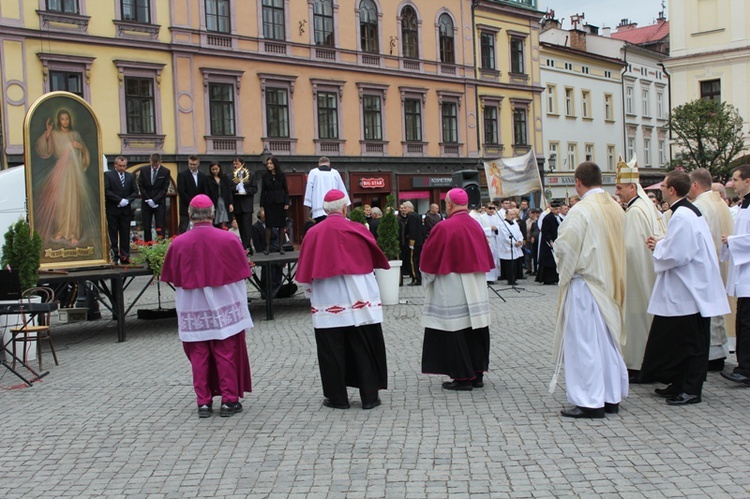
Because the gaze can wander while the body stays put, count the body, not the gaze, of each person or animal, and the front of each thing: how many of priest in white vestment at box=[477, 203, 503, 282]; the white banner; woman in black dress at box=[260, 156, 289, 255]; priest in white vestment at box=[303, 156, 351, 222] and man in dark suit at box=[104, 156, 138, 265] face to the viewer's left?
0

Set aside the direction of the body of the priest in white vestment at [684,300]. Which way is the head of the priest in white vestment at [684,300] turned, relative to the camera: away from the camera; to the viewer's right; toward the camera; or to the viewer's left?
to the viewer's left

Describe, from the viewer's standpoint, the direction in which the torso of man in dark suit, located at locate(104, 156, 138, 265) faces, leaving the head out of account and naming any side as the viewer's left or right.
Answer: facing the viewer

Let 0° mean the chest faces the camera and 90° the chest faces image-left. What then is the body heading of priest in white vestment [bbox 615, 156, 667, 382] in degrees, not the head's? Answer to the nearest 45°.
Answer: approximately 90°

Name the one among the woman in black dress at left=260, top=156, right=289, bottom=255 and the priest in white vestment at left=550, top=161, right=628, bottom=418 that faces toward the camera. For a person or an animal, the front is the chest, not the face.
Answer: the woman in black dress

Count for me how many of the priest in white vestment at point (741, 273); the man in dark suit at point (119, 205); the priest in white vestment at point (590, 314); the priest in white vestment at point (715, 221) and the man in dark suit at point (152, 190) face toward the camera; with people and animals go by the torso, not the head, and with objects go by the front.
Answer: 2

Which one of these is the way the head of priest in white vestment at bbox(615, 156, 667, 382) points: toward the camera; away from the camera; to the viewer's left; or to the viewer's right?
to the viewer's left

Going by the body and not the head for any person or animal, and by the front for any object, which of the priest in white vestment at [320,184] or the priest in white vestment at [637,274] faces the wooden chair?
the priest in white vestment at [637,274]

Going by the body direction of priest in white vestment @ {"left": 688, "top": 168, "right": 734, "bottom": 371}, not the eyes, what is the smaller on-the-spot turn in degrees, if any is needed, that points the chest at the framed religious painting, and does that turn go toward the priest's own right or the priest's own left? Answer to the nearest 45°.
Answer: approximately 45° to the priest's own left

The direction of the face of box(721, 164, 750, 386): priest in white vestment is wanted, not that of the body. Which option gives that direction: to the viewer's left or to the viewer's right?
to the viewer's left

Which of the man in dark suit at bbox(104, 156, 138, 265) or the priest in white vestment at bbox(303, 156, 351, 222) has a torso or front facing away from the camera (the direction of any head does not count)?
the priest in white vestment

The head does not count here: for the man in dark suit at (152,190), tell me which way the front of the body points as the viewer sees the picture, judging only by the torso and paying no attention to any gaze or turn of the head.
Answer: toward the camera

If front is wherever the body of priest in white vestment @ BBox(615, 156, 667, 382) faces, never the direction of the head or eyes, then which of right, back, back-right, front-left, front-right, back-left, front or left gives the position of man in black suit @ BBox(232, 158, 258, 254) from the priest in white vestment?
front-right

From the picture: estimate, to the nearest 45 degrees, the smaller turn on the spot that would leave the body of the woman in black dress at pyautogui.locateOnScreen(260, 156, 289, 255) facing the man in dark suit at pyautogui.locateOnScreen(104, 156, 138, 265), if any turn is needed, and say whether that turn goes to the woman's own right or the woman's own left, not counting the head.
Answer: approximately 90° to the woman's own right

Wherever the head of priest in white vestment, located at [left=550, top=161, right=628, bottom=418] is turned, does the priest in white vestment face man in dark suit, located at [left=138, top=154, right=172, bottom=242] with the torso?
yes

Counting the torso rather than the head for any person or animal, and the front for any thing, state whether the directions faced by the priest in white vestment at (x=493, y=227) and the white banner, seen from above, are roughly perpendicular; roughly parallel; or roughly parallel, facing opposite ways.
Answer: roughly parallel

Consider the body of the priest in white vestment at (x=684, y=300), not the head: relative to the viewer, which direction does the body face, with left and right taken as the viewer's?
facing to the left of the viewer

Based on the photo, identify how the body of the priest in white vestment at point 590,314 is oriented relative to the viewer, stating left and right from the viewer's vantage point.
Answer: facing away from the viewer and to the left of the viewer
